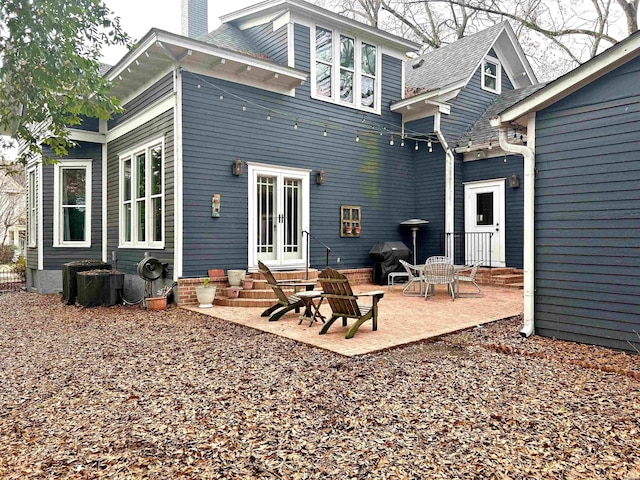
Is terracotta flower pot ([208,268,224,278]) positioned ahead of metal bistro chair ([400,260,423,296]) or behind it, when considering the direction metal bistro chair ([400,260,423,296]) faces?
behind

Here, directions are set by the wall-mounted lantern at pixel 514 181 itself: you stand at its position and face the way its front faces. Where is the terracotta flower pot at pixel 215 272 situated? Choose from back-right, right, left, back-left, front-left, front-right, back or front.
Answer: front-right

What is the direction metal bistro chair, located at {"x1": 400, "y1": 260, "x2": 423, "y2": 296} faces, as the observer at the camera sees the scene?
facing to the right of the viewer

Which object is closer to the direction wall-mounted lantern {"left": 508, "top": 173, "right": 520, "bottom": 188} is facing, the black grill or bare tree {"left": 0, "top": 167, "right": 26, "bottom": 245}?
the black grill

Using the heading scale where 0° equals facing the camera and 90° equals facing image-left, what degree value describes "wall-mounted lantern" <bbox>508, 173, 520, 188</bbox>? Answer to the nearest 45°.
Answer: approximately 0°

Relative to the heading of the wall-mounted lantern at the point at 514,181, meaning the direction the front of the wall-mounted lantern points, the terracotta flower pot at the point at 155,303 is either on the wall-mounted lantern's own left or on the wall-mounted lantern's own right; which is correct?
on the wall-mounted lantern's own right

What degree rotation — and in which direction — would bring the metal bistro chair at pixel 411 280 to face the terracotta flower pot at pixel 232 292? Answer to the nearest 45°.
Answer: approximately 135° to its right
